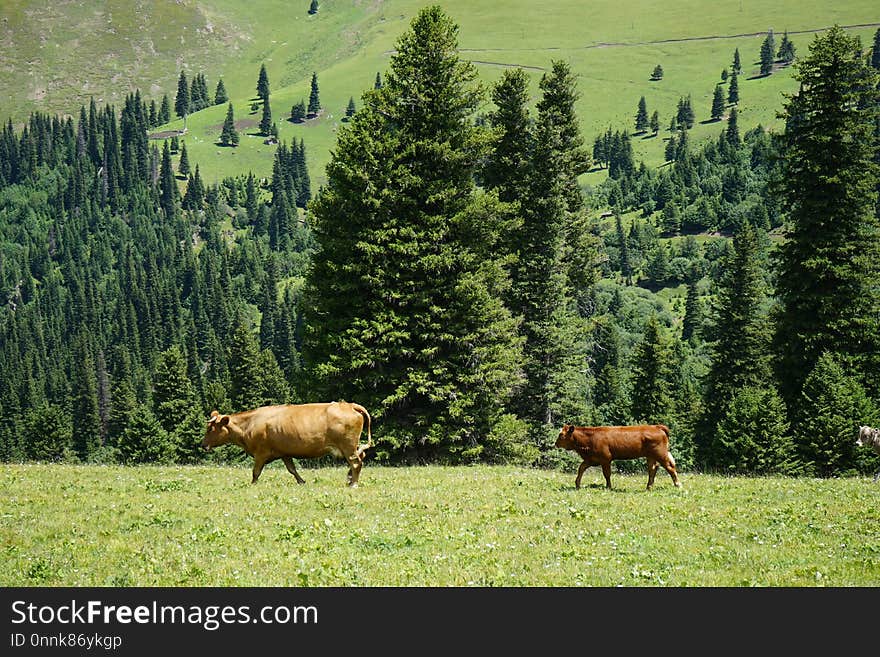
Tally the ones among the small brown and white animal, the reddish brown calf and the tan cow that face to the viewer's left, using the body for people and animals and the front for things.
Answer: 3

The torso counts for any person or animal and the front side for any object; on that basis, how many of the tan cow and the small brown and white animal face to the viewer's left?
2

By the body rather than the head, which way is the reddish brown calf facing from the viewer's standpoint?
to the viewer's left

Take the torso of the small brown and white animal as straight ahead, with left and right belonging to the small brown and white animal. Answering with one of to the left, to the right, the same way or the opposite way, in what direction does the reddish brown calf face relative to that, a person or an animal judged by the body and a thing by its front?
the same way

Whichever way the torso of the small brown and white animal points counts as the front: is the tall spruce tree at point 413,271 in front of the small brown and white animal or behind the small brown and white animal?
in front

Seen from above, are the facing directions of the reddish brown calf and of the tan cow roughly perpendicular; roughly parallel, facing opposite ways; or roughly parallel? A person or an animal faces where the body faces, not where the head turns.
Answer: roughly parallel

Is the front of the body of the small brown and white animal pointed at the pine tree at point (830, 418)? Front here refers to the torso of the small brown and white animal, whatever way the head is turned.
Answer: no

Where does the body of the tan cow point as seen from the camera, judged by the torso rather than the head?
to the viewer's left

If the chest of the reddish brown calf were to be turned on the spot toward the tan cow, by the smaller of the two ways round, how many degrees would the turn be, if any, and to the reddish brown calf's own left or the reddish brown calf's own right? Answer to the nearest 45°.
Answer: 0° — it already faces it

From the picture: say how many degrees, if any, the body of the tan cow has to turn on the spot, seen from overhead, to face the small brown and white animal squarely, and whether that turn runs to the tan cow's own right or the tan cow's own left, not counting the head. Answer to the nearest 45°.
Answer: approximately 180°

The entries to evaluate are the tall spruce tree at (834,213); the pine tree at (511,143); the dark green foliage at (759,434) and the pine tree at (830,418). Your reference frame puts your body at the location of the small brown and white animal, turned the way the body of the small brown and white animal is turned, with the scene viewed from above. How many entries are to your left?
0

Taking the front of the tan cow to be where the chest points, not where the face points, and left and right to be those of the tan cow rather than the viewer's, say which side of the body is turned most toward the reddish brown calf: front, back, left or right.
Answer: back

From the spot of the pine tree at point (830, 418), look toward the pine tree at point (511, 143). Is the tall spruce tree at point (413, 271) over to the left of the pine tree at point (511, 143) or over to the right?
left
